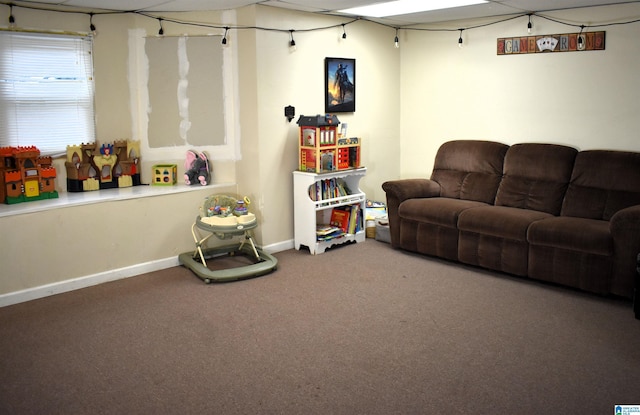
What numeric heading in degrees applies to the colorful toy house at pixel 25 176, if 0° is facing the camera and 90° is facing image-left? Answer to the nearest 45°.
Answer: approximately 315°

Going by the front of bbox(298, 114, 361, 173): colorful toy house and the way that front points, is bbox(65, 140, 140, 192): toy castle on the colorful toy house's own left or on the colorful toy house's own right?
on the colorful toy house's own right

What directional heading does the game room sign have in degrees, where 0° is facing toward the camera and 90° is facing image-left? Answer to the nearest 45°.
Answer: approximately 45°

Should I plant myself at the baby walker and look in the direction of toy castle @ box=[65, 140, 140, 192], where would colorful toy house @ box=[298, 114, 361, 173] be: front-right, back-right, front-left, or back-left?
back-right

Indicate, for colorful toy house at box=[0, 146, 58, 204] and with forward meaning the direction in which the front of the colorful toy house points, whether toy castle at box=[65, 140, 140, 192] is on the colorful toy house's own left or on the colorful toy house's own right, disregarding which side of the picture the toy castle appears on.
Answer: on the colorful toy house's own left

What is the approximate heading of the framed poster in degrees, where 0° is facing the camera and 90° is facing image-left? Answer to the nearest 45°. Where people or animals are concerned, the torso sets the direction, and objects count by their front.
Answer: approximately 315°

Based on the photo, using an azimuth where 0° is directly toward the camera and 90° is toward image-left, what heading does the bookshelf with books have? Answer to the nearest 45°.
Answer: approximately 315°

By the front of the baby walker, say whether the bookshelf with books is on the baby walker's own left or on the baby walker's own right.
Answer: on the baby walker's own left

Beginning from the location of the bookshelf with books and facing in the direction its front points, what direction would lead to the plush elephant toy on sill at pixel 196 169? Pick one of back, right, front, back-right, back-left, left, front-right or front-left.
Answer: back-right
